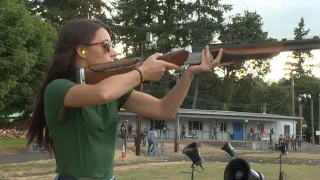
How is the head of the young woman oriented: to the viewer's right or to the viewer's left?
to the viewer's right

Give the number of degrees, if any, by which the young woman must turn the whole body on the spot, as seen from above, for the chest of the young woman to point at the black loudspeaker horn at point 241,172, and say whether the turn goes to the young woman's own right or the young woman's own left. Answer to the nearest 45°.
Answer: approximately 45° to the young woman's own left

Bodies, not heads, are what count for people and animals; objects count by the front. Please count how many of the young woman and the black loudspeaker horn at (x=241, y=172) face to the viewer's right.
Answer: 1

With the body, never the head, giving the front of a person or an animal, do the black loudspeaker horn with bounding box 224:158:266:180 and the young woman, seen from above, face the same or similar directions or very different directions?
very different directions

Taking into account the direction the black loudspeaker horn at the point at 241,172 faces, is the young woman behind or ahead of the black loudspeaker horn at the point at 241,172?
ahead

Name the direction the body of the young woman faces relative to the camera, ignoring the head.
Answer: to the viewer's right
